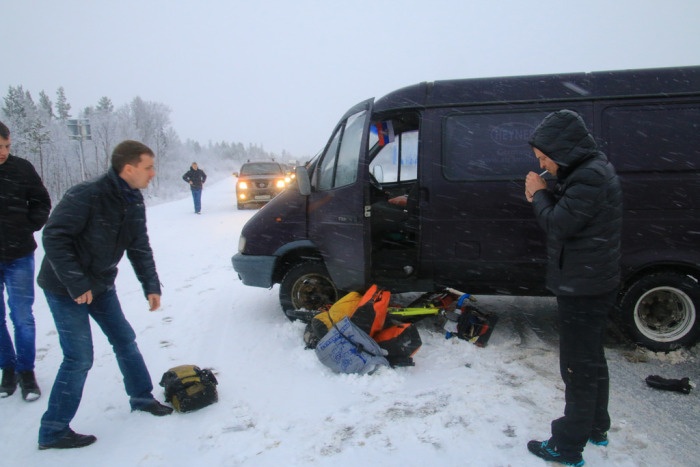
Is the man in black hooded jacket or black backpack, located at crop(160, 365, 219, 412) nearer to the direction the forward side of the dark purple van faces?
the black backpack

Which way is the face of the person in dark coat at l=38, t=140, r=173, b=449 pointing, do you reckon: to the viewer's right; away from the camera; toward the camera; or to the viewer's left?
to the viewer's right

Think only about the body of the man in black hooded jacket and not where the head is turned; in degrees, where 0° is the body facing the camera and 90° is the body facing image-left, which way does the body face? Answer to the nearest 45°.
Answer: approximately 90°

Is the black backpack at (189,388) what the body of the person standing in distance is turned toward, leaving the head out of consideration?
yes

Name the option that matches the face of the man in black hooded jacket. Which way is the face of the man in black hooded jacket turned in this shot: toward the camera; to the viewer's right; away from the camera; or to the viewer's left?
to the viewer's left

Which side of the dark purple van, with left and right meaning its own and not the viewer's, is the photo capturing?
left
